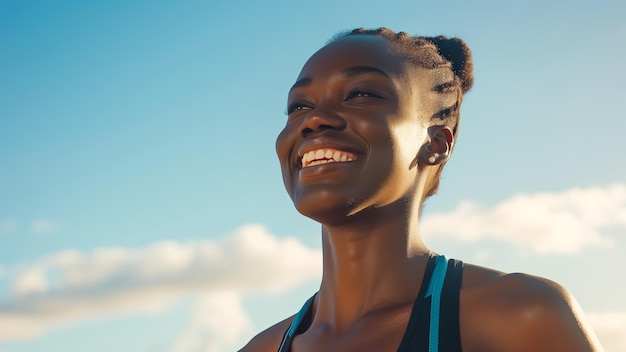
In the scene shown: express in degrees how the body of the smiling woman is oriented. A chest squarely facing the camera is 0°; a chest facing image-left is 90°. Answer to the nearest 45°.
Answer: approximately 45°
